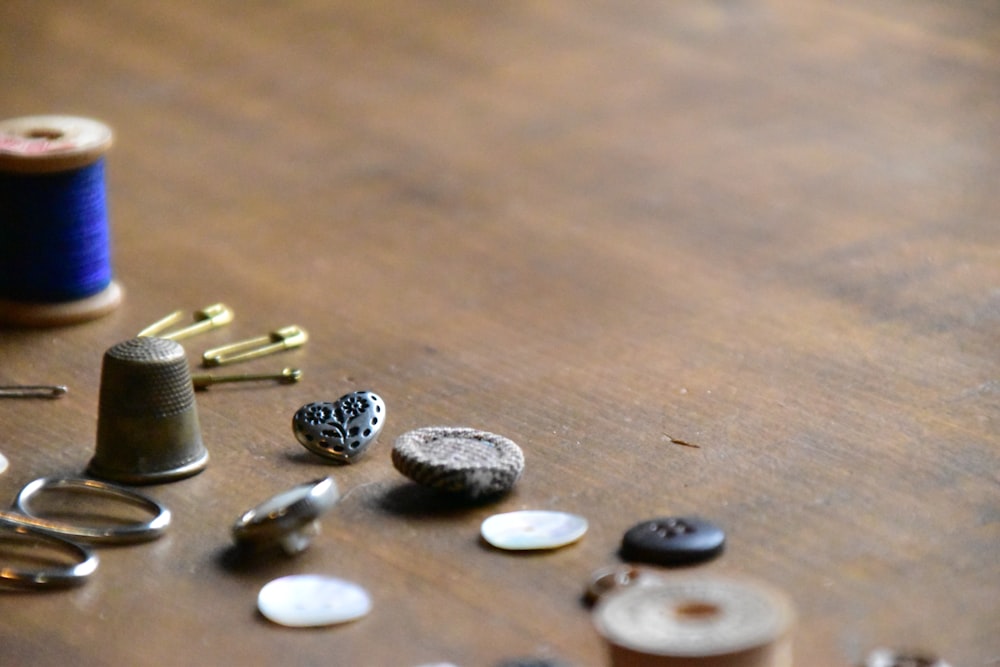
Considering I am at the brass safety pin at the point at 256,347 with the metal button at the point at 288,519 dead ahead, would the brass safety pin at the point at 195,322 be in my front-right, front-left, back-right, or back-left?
back-right

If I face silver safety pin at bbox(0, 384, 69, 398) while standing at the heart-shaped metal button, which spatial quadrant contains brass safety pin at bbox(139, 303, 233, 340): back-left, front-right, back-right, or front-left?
front-right

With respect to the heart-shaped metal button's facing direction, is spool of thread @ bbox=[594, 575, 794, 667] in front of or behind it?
in front

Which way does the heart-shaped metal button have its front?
toward the camera

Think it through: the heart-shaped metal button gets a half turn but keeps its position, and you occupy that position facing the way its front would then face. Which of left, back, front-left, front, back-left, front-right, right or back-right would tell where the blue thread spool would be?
front-left
